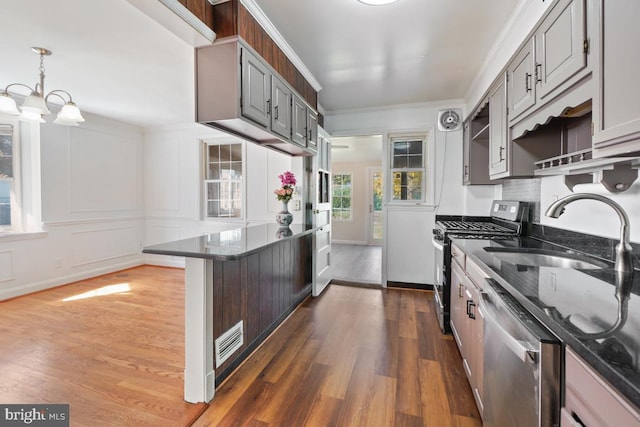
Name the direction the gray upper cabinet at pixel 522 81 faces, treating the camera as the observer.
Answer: facing the viewer and to the left of the viewer

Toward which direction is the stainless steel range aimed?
to the viewer's left

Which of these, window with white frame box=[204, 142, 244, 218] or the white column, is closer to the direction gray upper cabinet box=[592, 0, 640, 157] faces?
the white column

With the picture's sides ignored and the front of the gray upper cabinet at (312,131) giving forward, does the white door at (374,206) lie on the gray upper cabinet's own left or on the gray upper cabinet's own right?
on the gray upper cabinet's own left

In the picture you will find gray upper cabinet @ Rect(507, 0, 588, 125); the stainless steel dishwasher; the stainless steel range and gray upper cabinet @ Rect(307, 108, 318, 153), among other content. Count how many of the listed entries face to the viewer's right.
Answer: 1

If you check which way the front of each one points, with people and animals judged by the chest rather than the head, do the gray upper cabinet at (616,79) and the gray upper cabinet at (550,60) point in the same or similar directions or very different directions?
same or similar directions

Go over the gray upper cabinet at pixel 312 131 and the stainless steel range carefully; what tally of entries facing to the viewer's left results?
1

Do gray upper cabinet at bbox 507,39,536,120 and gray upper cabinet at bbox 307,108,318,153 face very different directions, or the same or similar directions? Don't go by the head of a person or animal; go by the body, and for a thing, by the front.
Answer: very different directions

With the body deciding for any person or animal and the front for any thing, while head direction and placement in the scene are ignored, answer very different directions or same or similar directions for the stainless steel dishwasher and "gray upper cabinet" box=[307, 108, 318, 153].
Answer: very different directions

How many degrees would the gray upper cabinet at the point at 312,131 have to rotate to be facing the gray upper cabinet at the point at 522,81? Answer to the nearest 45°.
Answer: approximately 45° to its right

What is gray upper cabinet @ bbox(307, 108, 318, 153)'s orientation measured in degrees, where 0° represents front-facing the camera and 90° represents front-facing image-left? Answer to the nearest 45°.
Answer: approximately 270°
